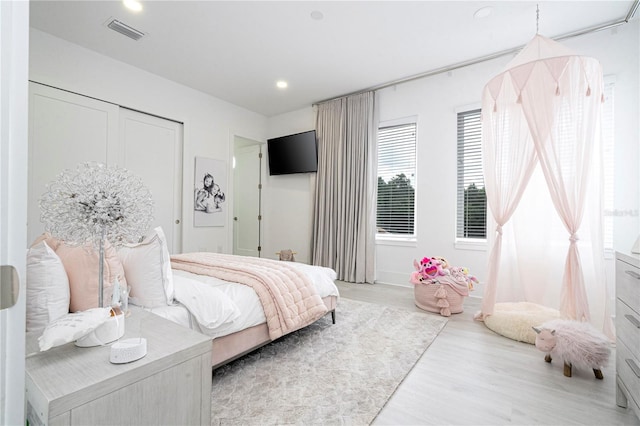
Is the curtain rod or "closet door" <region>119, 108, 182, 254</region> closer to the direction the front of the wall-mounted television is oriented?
the closet door

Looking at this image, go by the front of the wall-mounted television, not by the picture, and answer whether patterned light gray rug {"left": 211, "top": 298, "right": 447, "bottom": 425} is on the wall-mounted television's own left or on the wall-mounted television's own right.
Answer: on the wall-mounted television's own left

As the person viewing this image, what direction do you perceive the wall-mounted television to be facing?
facing the viewer and to the left of the viewer

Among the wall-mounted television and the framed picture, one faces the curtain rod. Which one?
the framed picture

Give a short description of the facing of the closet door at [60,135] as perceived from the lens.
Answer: facing the viewer and to the right of the viewer

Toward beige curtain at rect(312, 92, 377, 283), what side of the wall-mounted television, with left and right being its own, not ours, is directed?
left

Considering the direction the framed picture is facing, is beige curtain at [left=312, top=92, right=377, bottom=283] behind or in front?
in front

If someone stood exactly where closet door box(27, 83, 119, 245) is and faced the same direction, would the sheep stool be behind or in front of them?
in front

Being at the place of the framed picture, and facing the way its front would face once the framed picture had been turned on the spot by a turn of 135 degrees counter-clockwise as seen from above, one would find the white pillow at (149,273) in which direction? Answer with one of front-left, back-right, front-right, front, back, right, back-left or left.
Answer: back

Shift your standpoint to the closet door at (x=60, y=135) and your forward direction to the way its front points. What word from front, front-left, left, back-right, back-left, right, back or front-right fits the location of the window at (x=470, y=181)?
front

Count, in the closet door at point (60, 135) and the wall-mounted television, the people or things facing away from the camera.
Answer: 0

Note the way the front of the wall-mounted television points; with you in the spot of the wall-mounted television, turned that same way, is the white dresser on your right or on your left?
on your left

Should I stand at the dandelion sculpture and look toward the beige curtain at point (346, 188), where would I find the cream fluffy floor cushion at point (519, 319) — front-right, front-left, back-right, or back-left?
front-right

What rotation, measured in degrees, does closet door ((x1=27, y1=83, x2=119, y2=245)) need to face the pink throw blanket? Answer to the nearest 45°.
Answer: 0° — it already faces it

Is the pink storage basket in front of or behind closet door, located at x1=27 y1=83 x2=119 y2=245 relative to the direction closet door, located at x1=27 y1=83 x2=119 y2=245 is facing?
in front

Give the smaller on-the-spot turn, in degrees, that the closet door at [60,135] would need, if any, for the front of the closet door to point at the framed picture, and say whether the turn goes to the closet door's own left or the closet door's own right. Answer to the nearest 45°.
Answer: approximately 45° to the closet door's own left

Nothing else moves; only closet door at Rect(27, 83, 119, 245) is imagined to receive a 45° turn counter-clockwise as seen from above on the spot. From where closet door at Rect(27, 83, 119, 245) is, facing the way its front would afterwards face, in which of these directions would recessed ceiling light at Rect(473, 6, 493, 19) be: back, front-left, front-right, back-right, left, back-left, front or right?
front-right
